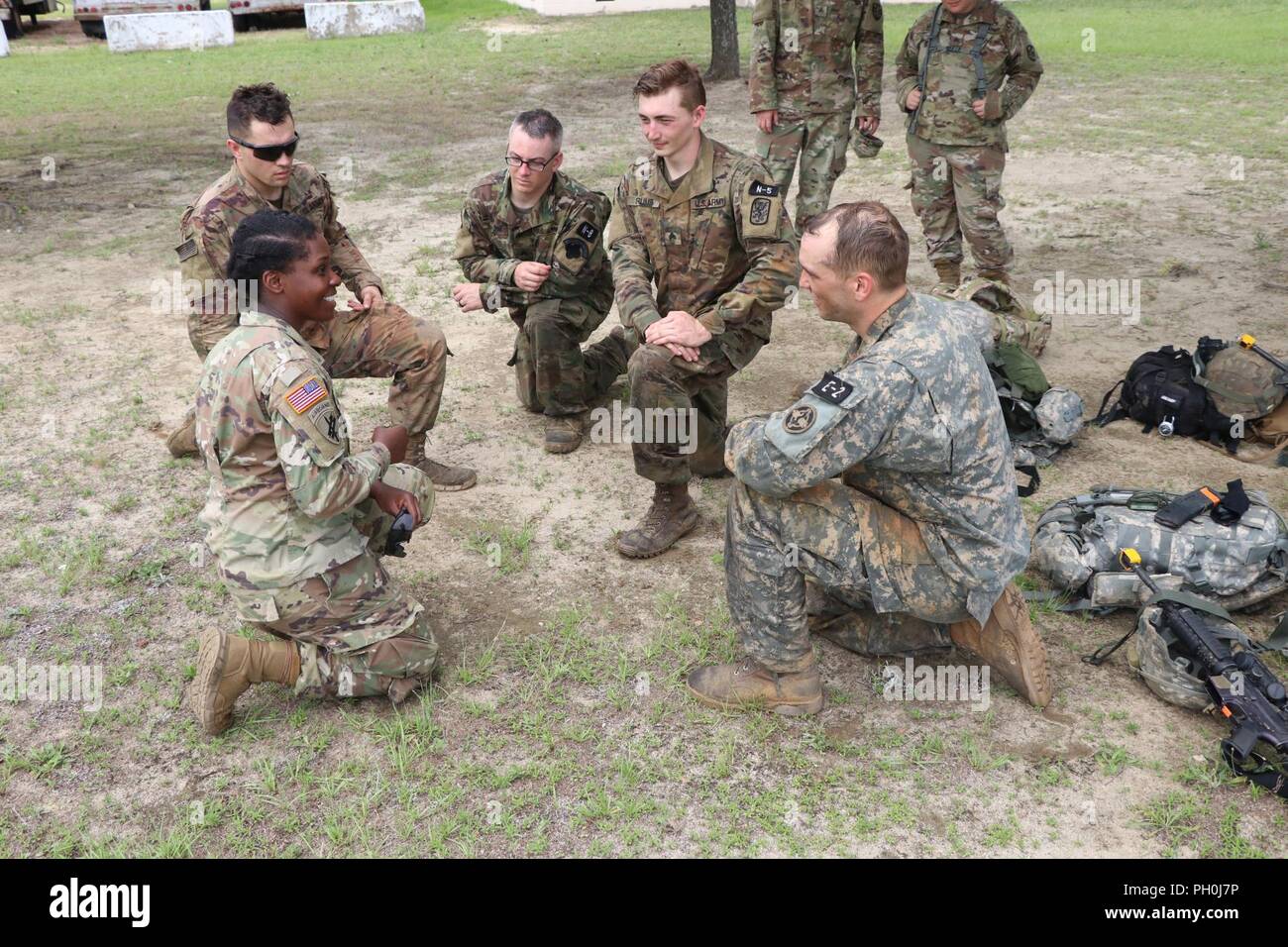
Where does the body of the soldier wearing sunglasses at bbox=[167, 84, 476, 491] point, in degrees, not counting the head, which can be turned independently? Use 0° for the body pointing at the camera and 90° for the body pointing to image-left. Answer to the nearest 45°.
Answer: approximately 315°

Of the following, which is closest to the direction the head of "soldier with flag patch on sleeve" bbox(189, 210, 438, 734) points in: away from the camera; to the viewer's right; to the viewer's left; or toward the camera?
to the viewer's right

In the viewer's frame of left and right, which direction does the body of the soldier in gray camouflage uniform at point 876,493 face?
facing to the left of the viewer

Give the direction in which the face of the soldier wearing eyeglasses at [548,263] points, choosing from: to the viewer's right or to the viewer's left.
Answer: to the viewer's left

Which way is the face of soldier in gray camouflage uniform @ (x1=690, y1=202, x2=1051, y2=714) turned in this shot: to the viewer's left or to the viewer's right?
to the viewer's left

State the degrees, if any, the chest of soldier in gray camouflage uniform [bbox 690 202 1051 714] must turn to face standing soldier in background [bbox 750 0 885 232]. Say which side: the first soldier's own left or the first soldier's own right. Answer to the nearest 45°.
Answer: approximately 90° to the first soldier's own right

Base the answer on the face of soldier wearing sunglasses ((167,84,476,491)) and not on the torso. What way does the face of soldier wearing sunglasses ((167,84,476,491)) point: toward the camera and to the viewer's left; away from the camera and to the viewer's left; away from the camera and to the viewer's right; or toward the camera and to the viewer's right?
toward the camera and to the viewer's right

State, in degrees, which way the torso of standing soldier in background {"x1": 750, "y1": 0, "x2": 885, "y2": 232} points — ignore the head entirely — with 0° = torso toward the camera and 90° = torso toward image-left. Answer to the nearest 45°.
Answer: approximately 0°

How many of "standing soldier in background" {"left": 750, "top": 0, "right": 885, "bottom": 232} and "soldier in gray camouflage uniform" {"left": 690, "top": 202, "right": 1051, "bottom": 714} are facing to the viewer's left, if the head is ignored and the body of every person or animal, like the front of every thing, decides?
1

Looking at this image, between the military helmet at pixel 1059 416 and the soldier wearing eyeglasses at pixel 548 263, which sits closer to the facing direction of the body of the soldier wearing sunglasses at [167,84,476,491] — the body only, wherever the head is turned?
the military helmet

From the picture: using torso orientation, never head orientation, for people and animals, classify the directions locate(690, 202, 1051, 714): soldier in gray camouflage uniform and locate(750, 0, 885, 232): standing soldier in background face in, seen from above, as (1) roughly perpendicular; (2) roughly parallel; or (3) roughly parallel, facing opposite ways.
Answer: roughly perpendicular

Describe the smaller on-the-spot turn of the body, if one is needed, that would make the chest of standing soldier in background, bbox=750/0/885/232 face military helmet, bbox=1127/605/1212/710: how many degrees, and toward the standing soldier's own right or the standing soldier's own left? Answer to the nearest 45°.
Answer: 0° — they already face it

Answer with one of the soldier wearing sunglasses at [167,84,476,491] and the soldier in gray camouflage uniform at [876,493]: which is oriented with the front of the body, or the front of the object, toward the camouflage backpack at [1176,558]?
the soldier wearing sunglasses

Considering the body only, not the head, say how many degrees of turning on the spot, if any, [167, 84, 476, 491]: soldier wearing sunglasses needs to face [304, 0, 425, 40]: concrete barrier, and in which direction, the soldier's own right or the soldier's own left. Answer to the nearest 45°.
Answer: approximately 135° to the soldier's own left
